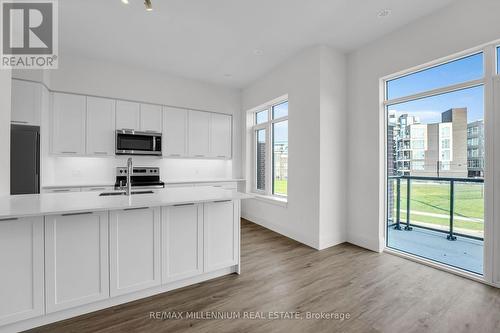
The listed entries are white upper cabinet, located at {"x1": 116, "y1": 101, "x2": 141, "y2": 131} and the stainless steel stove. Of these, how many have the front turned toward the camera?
2

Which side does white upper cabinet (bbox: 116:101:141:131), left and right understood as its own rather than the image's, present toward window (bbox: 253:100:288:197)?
left

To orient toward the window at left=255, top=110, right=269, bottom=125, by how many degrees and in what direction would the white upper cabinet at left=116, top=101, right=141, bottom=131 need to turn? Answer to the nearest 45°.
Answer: approximately 90° to its left

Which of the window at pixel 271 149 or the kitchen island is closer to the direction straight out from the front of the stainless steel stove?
the kitchen island

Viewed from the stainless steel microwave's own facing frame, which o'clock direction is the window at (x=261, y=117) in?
The window is roughly at 9 o'clock from the stainless steel microwave.

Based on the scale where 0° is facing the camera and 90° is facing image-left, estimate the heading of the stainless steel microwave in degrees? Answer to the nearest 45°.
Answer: approximately 0°
